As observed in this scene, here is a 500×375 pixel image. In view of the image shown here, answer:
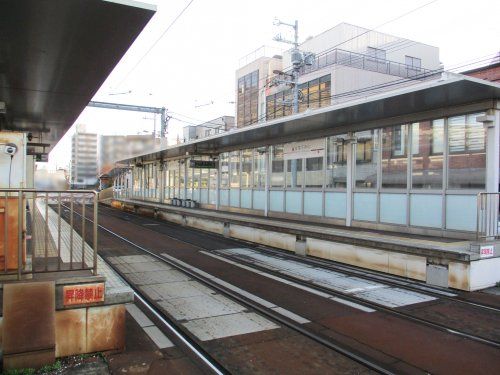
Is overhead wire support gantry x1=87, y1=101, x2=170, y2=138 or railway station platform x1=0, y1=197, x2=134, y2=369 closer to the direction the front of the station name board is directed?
the railway station platform

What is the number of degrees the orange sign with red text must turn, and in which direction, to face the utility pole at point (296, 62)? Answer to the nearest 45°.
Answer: approximately 135° to its left

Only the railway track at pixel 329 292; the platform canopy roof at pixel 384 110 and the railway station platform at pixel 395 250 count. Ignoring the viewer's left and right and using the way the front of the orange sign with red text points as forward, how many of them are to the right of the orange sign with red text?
0

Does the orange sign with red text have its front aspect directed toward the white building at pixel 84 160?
no

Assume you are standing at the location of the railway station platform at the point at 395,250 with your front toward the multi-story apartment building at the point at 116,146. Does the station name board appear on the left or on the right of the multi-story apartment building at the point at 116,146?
right

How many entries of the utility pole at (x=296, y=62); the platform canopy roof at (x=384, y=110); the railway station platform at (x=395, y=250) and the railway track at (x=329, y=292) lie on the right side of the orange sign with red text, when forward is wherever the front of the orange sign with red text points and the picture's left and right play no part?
0

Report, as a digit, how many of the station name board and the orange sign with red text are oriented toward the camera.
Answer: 2

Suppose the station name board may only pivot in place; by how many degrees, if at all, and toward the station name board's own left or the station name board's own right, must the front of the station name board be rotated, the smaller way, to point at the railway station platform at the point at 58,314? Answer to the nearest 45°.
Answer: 0° — it already faces it

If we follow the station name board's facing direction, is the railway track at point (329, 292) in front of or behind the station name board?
in front
